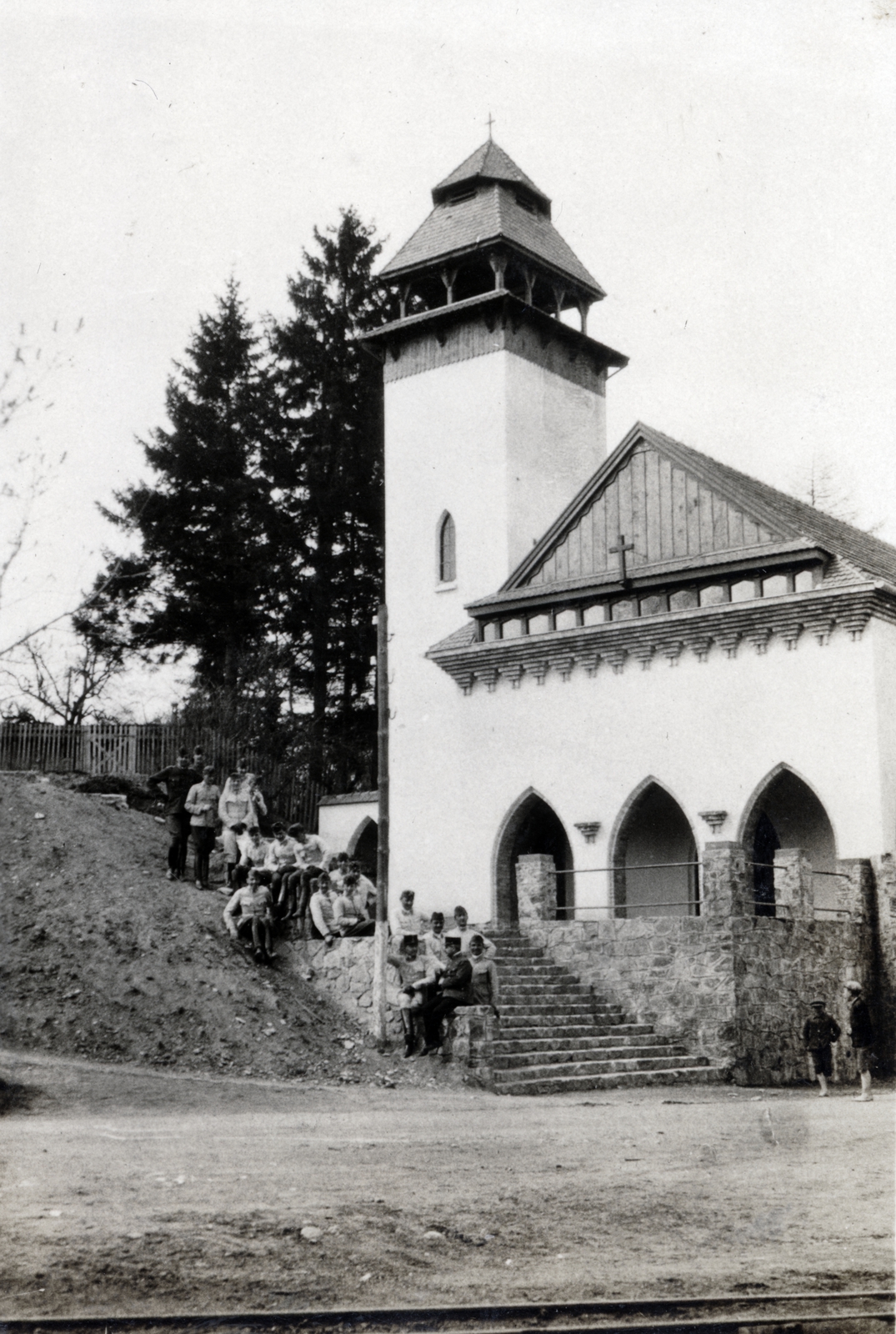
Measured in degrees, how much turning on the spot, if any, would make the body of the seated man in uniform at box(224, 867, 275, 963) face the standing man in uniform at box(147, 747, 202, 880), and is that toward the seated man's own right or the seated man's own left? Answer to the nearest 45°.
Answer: approximately 135° to the seated man's own right

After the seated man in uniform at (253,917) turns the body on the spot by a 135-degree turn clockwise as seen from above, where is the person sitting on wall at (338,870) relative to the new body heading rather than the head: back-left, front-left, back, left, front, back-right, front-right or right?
right

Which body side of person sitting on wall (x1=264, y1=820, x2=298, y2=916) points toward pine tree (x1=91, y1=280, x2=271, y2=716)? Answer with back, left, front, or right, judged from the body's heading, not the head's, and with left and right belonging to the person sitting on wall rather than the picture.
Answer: back

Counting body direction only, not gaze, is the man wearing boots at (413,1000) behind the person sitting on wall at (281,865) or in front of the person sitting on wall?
in front

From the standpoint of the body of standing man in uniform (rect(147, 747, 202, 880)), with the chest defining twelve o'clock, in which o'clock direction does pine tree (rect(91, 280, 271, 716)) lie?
The pine tree is roughly at 6 o'clock from the standing man in uniform.

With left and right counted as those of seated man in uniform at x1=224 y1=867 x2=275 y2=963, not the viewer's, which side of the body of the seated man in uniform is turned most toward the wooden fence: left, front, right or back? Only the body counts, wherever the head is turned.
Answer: back

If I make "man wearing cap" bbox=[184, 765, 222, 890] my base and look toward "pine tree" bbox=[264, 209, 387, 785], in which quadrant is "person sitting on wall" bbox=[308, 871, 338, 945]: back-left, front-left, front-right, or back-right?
back-right

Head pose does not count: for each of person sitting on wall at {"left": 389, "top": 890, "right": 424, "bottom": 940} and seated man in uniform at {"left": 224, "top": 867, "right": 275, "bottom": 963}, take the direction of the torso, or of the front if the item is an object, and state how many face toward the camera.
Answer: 2

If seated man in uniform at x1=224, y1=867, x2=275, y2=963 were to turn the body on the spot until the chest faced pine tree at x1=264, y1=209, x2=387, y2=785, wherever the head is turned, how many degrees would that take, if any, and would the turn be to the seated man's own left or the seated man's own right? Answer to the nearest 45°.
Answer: approximately 180°

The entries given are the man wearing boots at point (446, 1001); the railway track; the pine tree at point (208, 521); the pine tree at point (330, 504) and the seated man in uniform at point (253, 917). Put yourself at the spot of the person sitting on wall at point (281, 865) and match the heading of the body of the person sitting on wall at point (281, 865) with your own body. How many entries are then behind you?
2

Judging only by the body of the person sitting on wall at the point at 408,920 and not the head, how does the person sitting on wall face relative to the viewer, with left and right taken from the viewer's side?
facing the viewer
